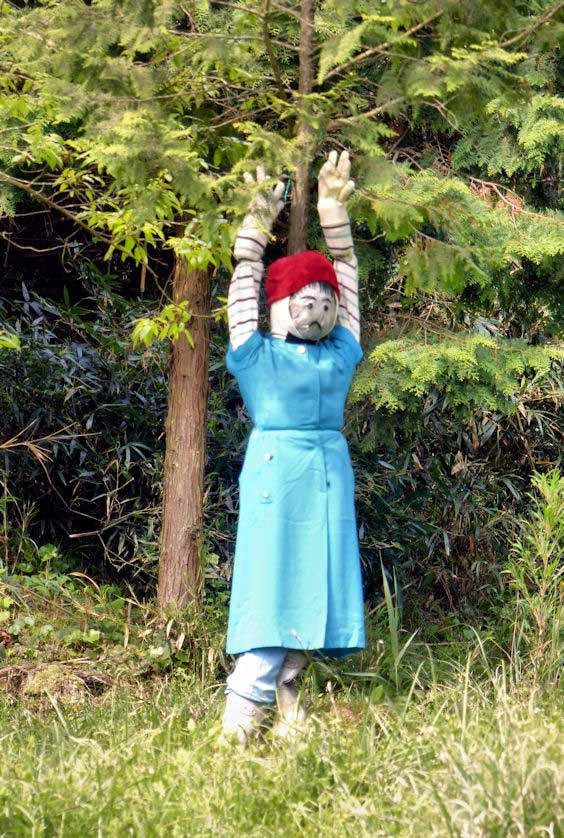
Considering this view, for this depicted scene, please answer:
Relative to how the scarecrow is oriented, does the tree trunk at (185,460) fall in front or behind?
behind

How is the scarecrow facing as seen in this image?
toward the camera
